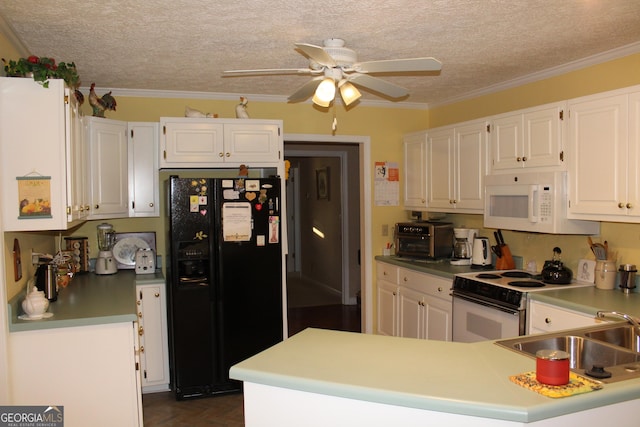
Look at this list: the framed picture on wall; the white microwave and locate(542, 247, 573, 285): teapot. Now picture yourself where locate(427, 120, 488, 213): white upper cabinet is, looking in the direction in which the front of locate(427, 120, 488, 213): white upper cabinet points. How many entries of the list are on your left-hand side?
2

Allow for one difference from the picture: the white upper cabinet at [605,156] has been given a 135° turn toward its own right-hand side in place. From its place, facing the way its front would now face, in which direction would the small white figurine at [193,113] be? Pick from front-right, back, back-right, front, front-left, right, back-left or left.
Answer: left

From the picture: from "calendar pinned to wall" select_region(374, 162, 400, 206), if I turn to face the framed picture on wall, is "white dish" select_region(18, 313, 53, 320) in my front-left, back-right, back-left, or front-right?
back-left

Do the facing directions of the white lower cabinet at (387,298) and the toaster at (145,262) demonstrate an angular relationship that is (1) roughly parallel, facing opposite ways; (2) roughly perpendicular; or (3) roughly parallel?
roughly perpendicular

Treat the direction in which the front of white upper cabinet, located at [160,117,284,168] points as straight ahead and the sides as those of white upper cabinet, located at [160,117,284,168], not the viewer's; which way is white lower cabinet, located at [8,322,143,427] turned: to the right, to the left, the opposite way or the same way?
to the left

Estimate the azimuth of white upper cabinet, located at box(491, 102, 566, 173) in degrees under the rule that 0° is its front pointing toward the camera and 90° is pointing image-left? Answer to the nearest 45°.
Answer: approximately 45°

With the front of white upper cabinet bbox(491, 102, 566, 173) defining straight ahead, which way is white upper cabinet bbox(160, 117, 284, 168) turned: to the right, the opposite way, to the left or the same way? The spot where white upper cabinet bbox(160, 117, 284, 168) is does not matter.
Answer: to the left

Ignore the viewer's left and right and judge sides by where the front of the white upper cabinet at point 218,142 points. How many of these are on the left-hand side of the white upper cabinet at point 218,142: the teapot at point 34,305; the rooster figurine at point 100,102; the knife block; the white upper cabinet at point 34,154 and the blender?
1

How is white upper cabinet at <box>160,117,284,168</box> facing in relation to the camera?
toward the camera

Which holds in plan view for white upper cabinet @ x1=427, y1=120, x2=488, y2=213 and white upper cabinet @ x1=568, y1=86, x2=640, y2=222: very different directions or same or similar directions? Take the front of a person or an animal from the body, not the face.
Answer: same or similar directions

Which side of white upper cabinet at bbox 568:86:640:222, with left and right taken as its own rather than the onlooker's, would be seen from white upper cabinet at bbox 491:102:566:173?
right

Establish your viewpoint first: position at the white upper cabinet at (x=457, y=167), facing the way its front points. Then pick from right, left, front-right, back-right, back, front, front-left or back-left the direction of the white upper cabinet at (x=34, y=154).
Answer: front

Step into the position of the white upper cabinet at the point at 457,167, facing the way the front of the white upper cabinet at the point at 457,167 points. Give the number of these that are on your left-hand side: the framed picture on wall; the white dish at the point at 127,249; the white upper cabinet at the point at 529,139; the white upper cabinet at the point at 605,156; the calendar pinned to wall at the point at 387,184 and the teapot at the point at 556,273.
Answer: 3

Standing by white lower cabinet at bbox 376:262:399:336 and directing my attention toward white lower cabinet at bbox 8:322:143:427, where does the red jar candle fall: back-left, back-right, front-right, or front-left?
front-left

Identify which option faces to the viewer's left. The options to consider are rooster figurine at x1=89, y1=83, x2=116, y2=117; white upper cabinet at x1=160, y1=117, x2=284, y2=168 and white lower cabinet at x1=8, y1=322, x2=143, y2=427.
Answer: the rooster figurine

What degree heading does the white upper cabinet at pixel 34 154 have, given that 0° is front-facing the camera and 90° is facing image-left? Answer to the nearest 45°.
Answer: approximately 270°

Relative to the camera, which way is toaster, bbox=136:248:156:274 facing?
toward the camera

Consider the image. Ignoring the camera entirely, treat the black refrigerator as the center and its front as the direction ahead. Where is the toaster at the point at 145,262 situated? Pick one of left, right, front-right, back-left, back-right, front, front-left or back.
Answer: back-right
